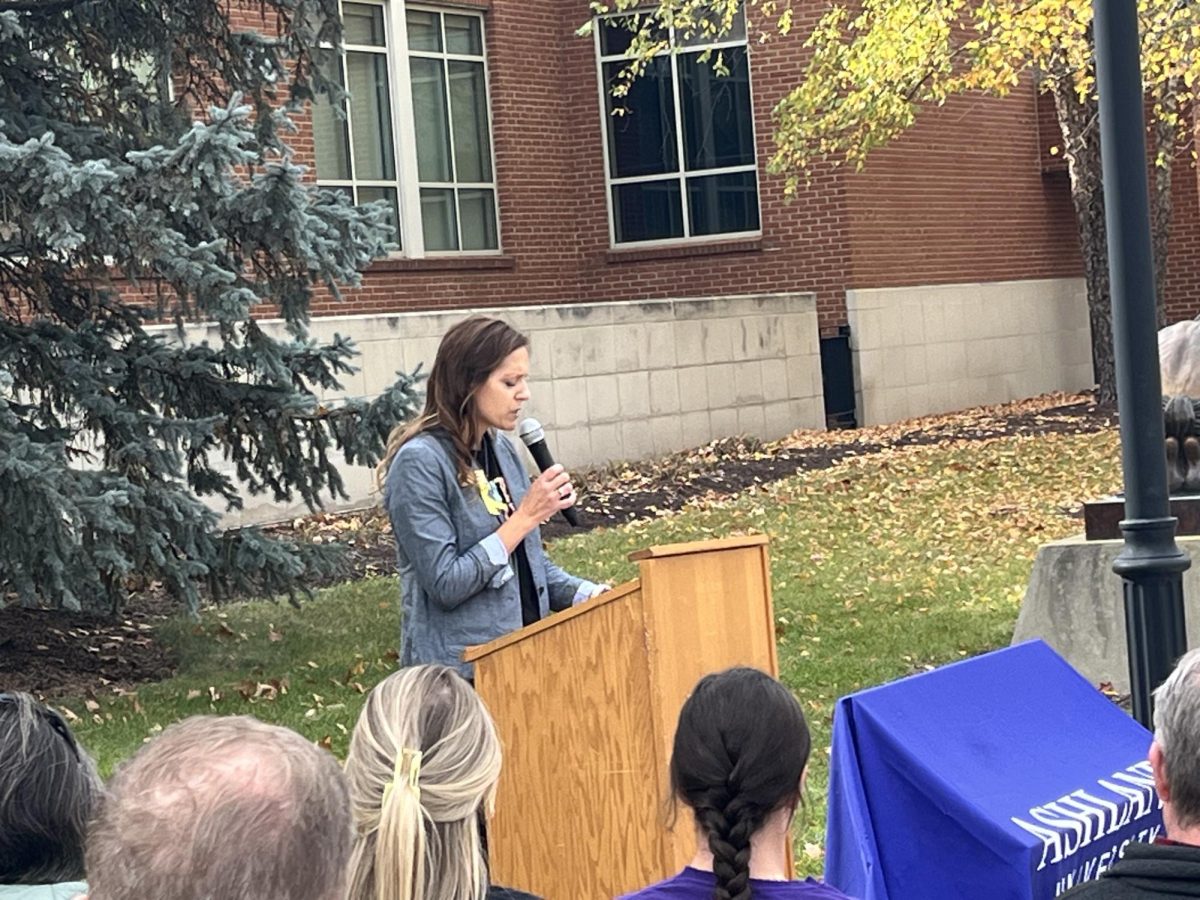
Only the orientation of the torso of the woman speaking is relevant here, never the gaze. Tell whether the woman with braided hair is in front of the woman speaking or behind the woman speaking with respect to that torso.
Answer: in front

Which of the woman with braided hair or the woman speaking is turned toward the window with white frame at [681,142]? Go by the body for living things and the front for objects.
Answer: the woman with braided hair

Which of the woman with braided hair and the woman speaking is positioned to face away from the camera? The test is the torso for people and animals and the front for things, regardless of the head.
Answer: the woman with braided hair

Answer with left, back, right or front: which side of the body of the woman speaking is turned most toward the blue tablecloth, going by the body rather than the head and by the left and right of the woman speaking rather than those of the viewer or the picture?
front

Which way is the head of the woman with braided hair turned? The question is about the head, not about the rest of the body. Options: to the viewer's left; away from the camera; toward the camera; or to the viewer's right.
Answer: away from the camera

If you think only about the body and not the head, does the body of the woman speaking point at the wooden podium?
yes

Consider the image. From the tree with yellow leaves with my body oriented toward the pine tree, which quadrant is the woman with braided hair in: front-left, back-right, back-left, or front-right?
front-left

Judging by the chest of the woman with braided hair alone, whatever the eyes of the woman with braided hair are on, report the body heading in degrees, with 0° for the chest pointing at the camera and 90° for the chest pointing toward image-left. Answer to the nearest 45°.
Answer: approximately 180°

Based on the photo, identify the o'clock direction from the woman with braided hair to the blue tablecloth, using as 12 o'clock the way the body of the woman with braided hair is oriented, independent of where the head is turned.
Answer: The blue tablecloth is roughly at 1 o'clock from the woman with braided hair.

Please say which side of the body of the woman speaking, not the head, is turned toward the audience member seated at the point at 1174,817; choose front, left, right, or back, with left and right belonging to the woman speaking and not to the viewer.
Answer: front

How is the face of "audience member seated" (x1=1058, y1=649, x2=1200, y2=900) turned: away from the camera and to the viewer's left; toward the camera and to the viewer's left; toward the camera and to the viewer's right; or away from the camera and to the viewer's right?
away from the camera and to the viewer's left

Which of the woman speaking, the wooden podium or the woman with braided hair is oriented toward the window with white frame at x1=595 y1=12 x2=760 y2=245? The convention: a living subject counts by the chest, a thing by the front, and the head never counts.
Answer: the woman with braided hair

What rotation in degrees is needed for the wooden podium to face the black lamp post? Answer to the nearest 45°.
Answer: approximately 90° to its left

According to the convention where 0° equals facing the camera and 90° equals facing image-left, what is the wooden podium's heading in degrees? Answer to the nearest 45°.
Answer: approximately 315°
